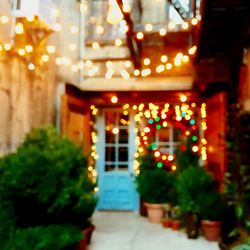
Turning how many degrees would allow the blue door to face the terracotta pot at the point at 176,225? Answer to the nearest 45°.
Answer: approximately 45° to its left

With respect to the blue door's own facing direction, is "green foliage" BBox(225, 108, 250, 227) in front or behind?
in front

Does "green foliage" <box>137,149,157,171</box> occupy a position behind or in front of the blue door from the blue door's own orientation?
in front

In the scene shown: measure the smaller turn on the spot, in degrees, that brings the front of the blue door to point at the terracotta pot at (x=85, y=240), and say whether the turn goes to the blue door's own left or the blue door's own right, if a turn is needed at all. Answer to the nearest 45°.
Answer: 0° — it already faces it

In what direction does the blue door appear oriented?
toward the camera

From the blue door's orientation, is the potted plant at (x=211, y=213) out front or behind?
out front

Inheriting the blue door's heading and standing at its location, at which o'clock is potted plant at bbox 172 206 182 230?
The potted plant is roughly at 11 o'clock from the blue door.
